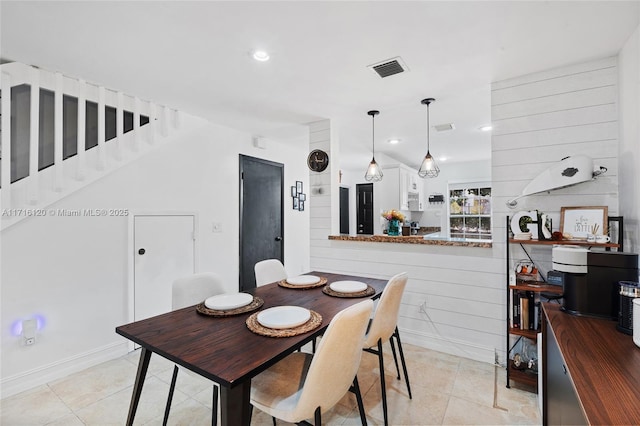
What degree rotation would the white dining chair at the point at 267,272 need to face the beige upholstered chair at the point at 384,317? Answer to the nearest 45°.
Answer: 0° — it already faces it

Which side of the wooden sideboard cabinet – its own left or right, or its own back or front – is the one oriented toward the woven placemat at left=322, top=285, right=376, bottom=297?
front

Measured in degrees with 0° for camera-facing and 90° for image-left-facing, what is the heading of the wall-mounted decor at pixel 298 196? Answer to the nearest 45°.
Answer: approximately 315°

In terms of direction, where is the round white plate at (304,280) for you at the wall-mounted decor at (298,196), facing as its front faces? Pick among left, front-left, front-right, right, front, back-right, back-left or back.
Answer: front-right

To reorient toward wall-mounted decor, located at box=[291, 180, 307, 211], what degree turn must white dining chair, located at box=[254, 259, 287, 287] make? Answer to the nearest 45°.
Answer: approximately 135° to its left

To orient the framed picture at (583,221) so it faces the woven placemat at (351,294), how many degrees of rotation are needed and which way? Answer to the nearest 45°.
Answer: approximately 45° to its right

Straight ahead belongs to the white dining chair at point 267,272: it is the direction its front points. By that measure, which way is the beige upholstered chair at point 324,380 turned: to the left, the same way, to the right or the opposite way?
the opposite way

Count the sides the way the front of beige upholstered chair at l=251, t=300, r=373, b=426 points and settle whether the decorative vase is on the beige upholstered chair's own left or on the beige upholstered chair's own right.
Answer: on the beige upholstered chair's own right

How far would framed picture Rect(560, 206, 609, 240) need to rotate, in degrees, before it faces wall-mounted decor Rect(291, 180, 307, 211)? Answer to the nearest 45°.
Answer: approximately 90° to its right

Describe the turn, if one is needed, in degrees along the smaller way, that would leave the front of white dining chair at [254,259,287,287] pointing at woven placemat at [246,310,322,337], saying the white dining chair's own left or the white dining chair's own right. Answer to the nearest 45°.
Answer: approximately 45° to the white dining chair's own right

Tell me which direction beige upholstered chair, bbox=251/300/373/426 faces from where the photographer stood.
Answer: facing away from the viewer and to the left of the viewer

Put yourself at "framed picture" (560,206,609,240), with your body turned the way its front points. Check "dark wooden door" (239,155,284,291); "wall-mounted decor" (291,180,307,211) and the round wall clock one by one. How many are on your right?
3

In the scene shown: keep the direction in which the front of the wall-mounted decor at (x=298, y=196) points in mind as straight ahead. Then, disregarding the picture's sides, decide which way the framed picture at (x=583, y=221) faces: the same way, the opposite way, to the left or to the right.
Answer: to the right
